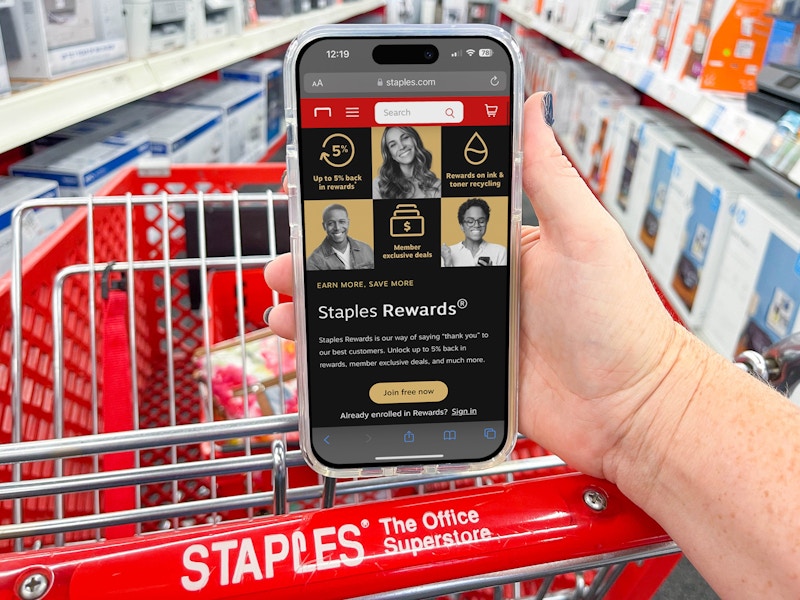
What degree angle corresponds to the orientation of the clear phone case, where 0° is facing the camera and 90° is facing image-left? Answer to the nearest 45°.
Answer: approximately 0°

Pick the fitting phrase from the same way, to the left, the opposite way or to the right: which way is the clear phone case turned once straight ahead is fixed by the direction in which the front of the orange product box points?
to the left

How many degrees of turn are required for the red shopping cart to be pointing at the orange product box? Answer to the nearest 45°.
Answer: approximately 45° to its right

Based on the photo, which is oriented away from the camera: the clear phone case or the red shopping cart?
the red shopping cart

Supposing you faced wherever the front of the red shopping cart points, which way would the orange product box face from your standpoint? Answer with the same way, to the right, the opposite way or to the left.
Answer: to the left

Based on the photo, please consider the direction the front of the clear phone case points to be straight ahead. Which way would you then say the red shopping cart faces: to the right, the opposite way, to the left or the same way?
the opposite way

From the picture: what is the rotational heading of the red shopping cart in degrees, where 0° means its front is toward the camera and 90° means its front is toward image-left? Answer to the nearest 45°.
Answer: approximately 180°

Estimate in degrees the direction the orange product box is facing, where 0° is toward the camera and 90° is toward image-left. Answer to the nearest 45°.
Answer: approximately 45°

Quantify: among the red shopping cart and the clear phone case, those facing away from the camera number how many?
1
